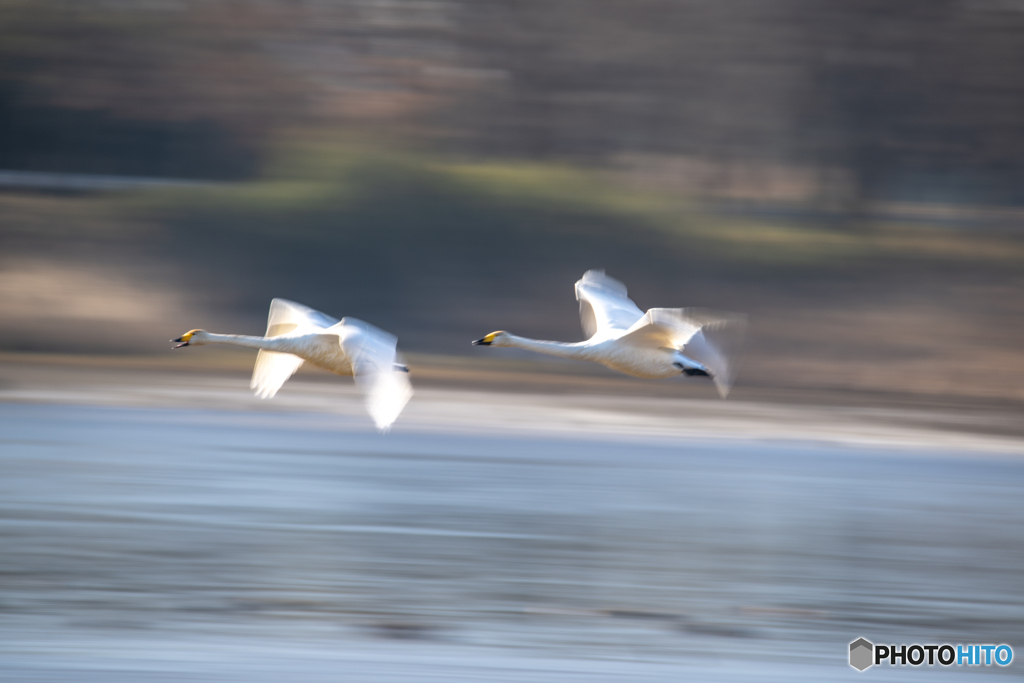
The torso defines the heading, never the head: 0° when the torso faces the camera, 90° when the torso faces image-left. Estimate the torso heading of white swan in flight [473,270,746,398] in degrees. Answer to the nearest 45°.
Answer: approximately 90°

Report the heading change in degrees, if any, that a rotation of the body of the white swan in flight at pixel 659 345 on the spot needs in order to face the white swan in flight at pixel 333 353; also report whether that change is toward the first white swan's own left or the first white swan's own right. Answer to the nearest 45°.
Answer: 0° — it already faces it
